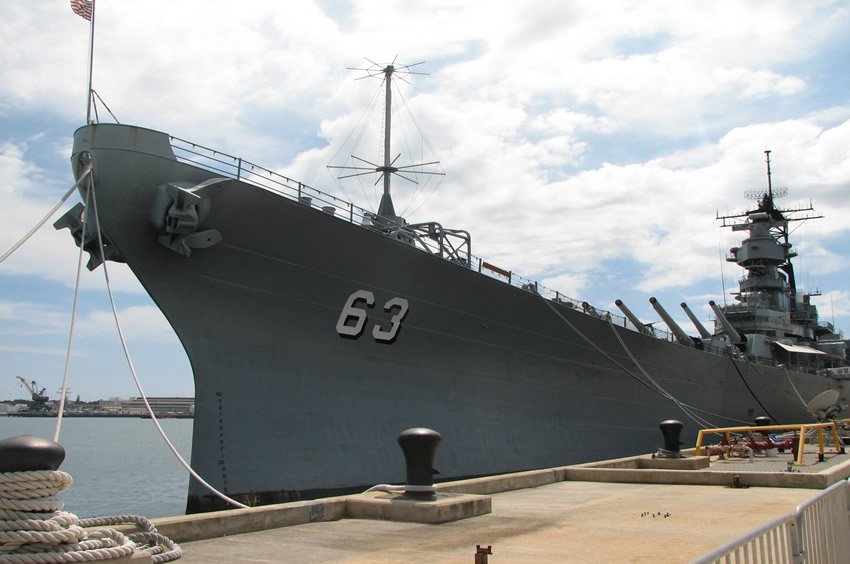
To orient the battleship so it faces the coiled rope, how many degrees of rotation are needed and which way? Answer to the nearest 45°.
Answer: approximately 45° to its left

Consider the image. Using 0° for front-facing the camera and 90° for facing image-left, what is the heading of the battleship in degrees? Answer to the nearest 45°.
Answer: approximately 45°

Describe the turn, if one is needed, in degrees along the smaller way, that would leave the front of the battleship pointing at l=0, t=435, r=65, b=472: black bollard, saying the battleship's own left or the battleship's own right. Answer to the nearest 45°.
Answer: approximately 45° to the battleship's own left

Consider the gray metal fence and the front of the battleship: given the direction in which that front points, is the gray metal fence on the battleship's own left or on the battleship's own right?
on the battleship's own left

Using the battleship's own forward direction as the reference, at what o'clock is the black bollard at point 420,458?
The black bollard is roughly at 10 o'clock from the battleship.
